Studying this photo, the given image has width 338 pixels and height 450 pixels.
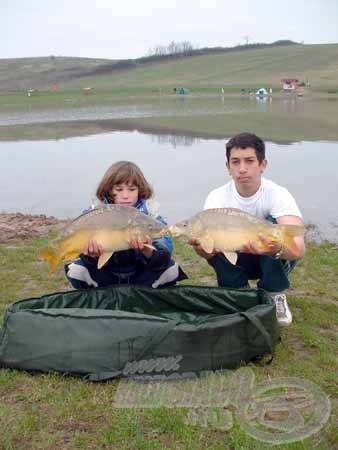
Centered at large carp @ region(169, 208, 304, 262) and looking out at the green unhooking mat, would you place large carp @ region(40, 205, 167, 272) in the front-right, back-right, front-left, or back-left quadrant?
front-right

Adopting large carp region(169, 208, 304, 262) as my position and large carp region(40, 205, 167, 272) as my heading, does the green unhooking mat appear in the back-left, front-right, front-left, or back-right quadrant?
front-left

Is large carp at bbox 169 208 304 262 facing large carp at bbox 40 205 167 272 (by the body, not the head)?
yes

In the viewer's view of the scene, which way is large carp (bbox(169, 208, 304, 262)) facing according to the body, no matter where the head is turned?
to the viewer's left

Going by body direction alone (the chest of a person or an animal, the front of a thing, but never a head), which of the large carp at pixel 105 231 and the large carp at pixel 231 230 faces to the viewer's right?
the large carp at pixel 105 231

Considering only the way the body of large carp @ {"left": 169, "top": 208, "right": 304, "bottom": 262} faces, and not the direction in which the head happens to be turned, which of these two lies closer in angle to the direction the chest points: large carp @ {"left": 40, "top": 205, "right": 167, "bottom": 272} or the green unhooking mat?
the large carp

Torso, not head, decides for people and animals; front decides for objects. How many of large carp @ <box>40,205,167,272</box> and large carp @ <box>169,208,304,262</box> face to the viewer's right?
1

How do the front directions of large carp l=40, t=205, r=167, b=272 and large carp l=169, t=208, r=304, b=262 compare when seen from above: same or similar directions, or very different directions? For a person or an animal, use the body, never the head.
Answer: very different directions

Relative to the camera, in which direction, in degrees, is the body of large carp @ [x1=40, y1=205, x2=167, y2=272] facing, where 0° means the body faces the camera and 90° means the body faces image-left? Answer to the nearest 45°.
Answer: approximately 270°

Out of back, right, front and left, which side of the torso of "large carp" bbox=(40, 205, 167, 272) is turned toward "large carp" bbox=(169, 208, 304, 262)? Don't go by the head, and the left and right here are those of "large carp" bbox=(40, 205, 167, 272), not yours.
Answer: front
